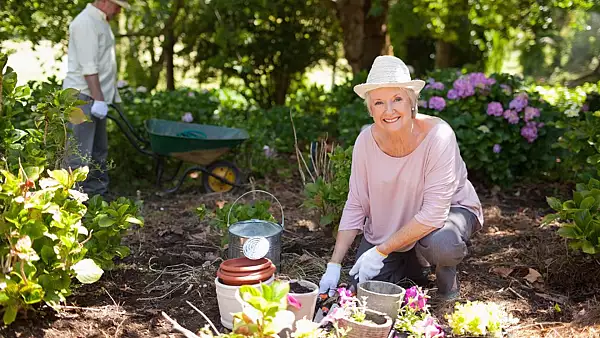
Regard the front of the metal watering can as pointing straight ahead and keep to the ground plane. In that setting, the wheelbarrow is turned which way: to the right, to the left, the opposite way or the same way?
to the left

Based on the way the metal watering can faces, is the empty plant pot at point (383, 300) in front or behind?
in front

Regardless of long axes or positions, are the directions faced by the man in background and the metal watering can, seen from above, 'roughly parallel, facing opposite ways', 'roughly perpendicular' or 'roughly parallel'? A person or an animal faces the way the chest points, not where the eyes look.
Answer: roughly perpendicular

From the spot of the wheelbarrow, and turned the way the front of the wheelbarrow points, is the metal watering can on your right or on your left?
on your right

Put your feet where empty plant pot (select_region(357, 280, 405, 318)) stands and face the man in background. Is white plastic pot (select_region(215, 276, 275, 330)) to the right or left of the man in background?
left

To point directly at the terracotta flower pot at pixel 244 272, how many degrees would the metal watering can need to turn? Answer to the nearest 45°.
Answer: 0° — it already faces it

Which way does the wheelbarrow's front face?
to the viewer's right

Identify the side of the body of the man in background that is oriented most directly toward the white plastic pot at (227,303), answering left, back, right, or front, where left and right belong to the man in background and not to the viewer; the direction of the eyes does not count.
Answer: right

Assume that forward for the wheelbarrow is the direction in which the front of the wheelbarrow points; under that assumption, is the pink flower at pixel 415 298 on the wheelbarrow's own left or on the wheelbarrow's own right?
on the wheelbarrow's own right

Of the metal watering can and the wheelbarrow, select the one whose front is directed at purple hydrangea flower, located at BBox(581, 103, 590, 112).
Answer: the wheelbarrow

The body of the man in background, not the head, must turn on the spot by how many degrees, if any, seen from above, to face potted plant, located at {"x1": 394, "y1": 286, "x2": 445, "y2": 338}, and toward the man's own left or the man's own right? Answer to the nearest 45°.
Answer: approximately 90° to the man's own right

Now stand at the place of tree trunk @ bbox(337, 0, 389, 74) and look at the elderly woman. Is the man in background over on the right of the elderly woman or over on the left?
right

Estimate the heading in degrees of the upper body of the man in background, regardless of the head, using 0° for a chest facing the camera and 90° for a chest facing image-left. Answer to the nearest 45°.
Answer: approximately 270°
